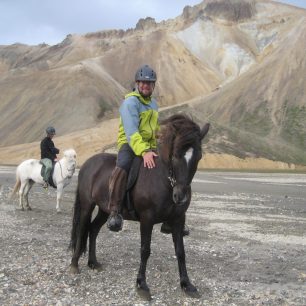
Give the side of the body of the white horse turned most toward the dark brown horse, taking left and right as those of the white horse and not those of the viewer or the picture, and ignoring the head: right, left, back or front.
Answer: right

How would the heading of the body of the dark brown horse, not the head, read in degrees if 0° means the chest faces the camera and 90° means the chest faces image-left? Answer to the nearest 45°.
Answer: approximately 315°

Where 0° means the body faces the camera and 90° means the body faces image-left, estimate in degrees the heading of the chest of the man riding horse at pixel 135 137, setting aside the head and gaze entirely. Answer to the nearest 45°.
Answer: approximately 315°

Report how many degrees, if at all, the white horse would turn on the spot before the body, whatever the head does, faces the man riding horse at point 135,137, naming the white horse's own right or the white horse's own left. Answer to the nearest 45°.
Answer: approximately 90° to the white horse's own right

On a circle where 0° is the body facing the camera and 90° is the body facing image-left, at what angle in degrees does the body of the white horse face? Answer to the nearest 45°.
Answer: approximately 270°

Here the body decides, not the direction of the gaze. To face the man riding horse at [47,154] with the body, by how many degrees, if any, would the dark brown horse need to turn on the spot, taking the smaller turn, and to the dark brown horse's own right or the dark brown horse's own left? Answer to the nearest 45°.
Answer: approximately 135° to the dark brown horse's own left
